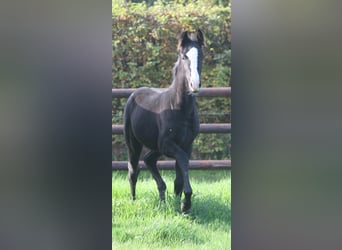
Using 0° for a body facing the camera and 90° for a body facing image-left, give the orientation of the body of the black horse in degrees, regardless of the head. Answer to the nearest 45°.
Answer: approximately 315°
